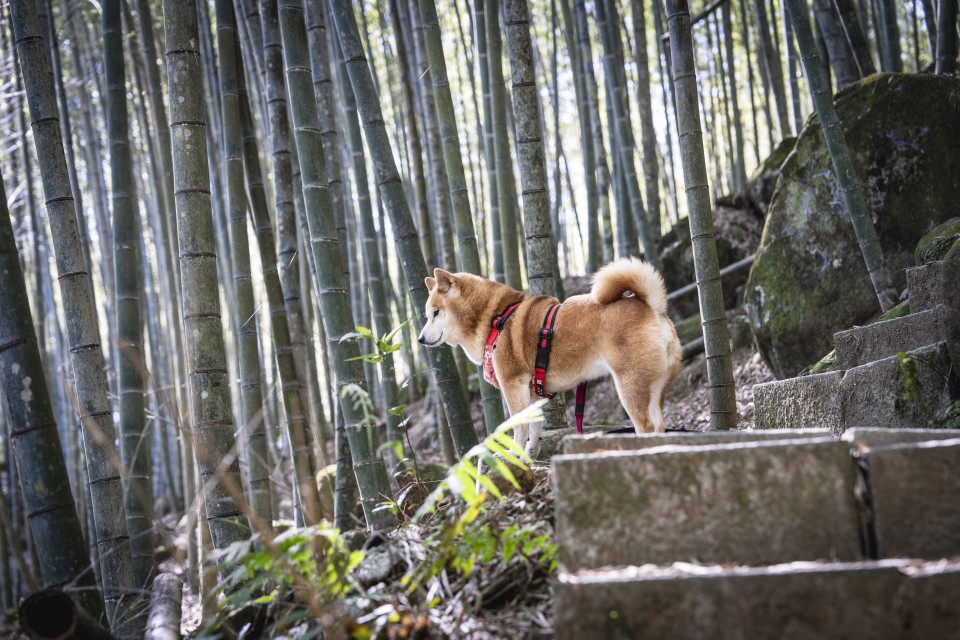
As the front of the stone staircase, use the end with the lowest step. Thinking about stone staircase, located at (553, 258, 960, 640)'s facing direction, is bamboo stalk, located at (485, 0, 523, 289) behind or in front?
behind

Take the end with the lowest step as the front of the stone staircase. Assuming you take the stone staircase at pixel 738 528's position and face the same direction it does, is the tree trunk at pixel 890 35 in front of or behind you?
behind

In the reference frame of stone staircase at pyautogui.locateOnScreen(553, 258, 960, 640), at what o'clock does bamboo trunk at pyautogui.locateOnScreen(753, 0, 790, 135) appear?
The bamboo trunk is roughly at 6 o'clock from the stone staircase.

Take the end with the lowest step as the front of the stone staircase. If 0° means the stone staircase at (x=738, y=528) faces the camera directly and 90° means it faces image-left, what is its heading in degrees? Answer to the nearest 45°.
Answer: approximately 0°

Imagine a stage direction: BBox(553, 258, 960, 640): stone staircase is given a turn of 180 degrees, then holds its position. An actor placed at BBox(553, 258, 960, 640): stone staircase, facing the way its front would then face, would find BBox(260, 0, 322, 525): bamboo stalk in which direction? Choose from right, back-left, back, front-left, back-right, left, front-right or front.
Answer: front-left

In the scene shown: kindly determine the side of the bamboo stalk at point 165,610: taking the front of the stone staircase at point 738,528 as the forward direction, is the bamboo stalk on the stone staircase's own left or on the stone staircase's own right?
on the stone staircase's own right

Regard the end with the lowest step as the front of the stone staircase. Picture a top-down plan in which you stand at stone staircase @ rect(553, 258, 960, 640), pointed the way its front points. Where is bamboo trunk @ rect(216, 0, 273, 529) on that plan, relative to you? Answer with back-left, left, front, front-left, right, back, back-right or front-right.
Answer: back-right

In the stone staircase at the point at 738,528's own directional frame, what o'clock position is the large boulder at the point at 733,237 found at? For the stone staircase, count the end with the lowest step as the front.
The large boulder is roughly at 6 o'clock from the stone staircase.

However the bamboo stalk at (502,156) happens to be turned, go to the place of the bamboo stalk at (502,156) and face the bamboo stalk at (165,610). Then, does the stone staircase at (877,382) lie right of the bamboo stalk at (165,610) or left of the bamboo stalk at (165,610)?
left

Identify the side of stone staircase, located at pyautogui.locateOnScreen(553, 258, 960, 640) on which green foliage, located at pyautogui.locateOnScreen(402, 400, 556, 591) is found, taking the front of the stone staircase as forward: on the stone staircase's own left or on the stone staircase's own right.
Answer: on the stone staircase's own right

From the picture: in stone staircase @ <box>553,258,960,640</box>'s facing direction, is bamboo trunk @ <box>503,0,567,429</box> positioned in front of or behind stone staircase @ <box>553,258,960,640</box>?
behind

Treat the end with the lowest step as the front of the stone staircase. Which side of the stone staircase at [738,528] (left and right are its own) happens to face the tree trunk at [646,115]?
back

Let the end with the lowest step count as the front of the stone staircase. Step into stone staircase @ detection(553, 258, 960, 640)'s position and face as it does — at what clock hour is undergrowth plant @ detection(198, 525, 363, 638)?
The undergrowth plant is roughly at 3 o'clock from the stone staircase.
